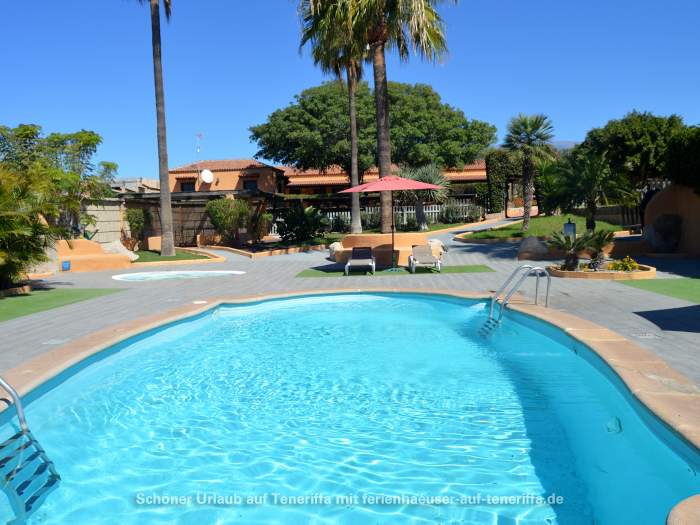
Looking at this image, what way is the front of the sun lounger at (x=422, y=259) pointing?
toward the camera

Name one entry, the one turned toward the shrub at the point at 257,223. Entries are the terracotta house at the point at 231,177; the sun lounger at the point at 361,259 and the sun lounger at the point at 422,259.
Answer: the terracotta house

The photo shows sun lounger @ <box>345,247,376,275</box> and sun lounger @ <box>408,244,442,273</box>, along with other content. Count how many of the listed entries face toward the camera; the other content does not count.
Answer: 2

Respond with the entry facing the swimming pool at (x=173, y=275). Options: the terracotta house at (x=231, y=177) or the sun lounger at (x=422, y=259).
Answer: the terracotta house

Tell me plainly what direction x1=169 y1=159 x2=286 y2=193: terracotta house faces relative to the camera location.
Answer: facing the viewer

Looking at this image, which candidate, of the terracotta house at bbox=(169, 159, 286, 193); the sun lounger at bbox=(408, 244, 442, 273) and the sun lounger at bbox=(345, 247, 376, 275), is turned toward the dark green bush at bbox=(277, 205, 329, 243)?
the terracotta house

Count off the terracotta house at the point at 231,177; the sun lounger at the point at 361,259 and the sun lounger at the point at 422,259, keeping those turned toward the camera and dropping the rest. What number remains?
3

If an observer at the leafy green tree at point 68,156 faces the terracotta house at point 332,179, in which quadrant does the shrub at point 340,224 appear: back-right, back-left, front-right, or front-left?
front-right

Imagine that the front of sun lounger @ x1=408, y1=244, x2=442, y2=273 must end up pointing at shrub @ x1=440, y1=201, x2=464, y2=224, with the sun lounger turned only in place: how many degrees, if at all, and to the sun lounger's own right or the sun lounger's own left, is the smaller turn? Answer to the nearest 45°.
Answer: approximately 180°

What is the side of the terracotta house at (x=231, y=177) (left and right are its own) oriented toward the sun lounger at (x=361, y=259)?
front

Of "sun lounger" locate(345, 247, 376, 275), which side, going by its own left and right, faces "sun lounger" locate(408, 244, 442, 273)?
left

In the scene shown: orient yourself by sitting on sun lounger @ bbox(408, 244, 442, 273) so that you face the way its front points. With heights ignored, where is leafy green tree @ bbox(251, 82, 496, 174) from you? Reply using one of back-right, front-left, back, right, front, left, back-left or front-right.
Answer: back

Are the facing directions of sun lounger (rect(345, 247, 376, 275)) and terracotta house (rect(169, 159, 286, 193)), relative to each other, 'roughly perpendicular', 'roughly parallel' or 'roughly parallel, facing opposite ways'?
roughly parallel

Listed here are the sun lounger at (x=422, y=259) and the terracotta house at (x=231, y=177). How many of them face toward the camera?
2

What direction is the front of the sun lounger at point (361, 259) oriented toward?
toward the camera

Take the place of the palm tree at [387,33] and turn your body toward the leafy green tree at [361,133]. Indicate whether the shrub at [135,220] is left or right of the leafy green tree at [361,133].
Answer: left

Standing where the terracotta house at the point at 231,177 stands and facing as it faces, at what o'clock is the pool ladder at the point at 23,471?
The pool ladder is roughly at 12 o'clock from the terracotta house.
